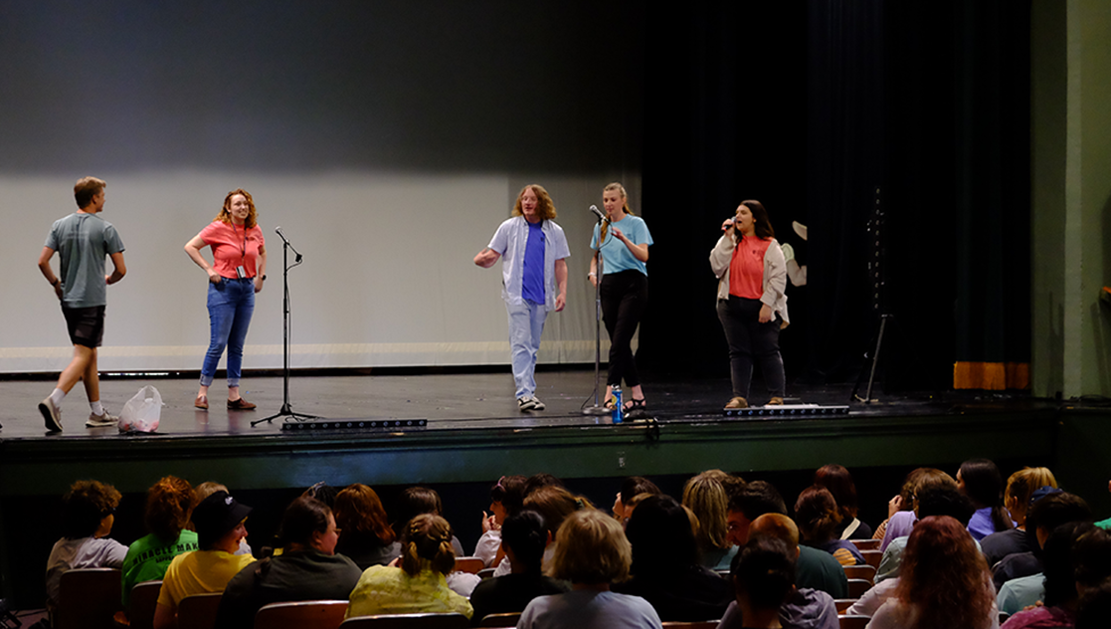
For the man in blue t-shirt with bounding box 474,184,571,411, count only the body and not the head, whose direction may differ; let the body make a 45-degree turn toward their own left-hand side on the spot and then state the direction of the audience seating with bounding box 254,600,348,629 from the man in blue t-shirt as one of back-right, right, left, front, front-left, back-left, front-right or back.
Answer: front-right

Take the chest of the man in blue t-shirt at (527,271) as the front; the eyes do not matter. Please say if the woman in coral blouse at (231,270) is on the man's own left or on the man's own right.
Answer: on the man's own right

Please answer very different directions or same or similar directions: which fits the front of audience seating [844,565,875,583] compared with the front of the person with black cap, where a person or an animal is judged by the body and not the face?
same or similar directions

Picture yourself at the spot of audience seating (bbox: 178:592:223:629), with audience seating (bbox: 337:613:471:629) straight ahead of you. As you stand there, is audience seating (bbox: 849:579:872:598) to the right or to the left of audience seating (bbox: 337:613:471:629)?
left

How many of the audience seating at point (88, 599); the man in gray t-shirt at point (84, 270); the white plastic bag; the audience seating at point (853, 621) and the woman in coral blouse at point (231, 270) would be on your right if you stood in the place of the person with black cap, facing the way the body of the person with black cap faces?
1

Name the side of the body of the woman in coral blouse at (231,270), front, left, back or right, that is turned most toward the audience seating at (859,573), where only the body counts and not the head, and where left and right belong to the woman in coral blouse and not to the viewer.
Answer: front

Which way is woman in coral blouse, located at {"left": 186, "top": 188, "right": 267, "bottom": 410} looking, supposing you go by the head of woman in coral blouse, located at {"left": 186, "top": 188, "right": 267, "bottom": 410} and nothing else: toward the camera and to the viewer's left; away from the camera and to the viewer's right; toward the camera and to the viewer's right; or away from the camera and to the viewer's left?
toward the camera and to the viewer's right

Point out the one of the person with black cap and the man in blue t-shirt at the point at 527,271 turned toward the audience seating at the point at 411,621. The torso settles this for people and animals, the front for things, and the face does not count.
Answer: the man in blue t-shirt

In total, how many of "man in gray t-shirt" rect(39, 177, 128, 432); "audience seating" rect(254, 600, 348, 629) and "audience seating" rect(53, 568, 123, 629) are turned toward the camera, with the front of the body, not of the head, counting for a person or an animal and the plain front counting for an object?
0

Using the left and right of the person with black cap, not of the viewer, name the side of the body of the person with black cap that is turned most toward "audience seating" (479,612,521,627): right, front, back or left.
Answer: right

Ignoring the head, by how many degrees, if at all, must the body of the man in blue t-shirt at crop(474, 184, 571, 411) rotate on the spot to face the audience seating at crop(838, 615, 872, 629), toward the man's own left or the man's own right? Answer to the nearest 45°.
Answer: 0° — they already face it

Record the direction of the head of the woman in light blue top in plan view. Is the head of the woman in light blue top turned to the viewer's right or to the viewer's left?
to the viewer's left

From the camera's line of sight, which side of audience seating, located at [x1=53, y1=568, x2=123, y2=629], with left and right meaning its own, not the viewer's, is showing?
back

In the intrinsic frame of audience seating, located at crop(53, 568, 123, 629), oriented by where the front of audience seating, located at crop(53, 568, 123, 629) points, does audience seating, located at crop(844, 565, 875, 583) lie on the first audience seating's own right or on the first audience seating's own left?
on the first audience seating's own right

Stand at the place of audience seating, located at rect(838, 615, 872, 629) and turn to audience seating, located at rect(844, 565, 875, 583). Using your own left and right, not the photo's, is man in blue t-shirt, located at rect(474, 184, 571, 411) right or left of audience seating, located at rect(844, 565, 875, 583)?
left

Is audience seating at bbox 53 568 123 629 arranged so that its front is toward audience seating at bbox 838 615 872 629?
no

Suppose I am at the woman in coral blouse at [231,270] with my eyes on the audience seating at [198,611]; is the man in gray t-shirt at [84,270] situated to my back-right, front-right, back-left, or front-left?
front-right

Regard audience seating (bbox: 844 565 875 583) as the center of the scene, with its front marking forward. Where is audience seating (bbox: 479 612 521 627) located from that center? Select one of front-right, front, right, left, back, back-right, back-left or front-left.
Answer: back-left

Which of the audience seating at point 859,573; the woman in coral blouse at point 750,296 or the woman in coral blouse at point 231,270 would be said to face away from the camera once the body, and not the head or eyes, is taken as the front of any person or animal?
the audience seating

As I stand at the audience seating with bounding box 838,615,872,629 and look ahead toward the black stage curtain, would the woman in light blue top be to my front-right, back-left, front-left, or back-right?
front-left

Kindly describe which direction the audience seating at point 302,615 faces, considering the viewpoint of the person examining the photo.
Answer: facing away from the viewer

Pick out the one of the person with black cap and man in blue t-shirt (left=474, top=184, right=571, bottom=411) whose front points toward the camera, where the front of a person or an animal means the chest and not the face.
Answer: the man in blue t-shirt

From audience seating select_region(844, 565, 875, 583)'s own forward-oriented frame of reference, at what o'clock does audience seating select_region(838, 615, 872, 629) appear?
audience seating select_region(838, 615, 872, 629) is roughly at 6 o'clock from audience seating select_region(844, 565, 875, 583).
